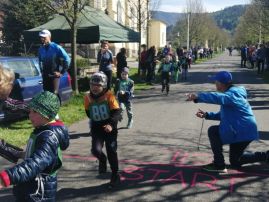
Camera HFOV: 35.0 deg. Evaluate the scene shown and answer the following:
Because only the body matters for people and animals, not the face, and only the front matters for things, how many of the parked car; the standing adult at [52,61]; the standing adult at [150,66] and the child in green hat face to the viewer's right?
1

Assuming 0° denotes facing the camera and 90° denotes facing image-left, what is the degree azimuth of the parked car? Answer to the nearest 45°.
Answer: approximately 90°

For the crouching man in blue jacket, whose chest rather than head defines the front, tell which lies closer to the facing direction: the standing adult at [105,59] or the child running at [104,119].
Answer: the child running

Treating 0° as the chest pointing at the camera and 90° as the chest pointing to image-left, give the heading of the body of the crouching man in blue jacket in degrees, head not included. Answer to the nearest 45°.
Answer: approximately 90°

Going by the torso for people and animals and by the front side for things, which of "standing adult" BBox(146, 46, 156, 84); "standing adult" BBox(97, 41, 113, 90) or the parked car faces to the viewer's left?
the parked car

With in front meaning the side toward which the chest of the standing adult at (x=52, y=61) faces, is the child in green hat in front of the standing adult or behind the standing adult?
in front

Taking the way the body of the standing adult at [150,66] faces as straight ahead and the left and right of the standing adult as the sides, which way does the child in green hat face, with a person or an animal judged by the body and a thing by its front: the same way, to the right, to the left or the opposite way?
the opposite way

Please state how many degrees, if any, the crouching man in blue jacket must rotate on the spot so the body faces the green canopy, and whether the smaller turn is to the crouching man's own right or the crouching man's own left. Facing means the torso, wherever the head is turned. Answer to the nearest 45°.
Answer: approximately 45° to the crouching man's own right

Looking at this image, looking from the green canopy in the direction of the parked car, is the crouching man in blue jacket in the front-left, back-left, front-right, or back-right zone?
front-left

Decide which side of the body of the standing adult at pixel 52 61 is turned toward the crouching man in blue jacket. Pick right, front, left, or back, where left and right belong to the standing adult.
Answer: left

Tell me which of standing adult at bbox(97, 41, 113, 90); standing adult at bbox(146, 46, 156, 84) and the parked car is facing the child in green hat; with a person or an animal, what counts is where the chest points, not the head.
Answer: standing adult at bbox(97, 41, 113, 90)

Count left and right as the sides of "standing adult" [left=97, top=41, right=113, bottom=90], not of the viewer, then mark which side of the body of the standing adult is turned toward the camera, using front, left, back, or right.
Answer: front
